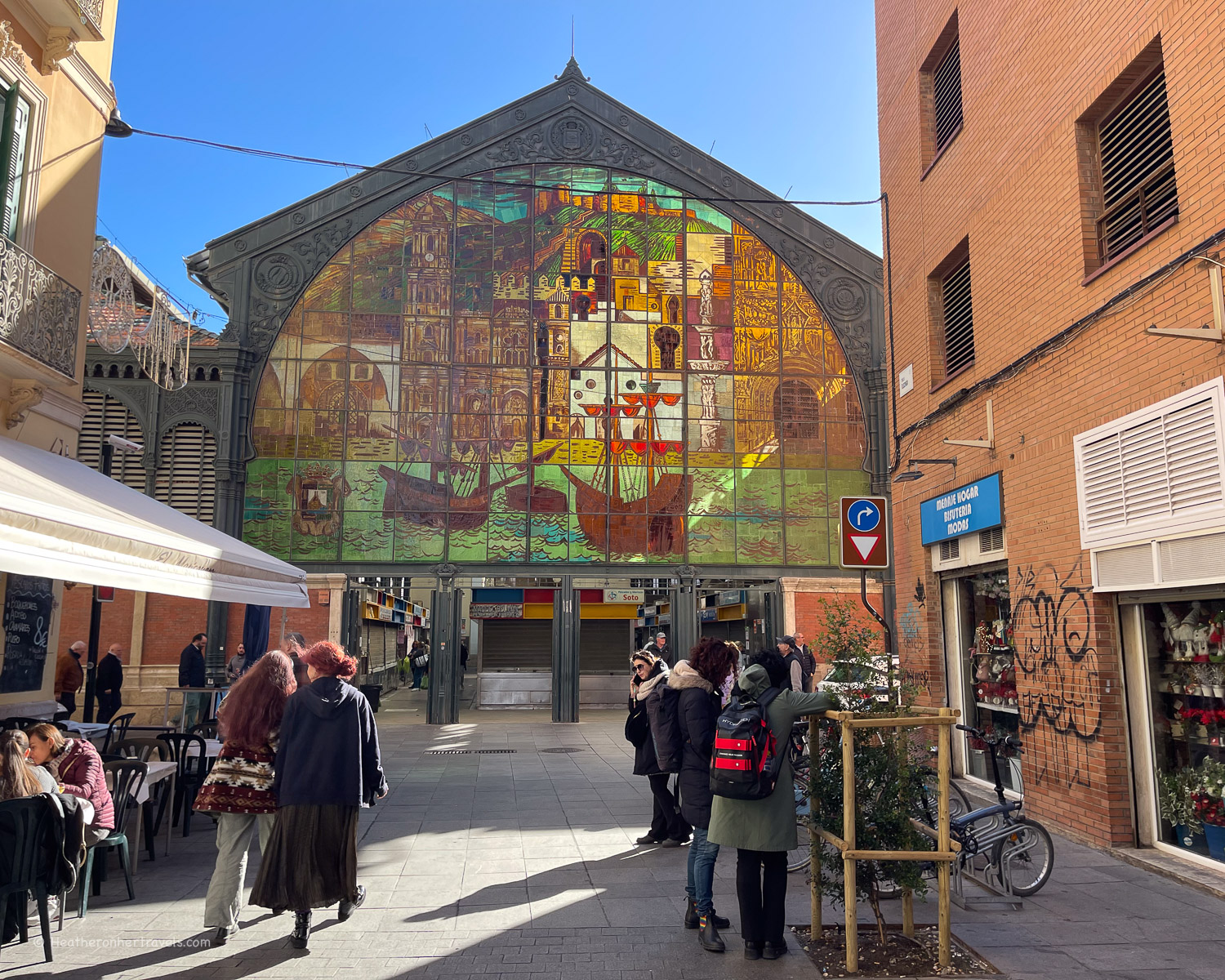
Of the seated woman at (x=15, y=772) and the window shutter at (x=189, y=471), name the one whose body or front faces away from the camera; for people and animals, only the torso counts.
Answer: the seated woman

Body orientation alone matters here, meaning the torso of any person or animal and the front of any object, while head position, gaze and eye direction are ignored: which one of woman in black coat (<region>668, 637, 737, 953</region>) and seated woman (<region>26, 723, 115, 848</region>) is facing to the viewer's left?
the seated woman

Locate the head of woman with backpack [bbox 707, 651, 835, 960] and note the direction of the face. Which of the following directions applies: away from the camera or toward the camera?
away from the camera

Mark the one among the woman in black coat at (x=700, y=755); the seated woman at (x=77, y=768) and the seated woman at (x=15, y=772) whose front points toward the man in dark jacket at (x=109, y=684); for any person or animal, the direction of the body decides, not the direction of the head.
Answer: the seated woman at (x=15, y=772)

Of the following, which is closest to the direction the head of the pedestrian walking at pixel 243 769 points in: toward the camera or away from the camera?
away from the camera

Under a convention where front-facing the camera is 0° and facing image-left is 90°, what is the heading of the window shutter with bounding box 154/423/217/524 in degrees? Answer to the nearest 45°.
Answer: approximately 0°

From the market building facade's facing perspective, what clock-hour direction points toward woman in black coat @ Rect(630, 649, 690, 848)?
The woman in black coat is roughly at 12 o'clock from the market building facade.

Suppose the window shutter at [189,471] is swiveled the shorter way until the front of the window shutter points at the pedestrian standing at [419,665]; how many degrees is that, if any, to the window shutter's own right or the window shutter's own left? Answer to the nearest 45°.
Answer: approximately 135° to the window shutter's own left

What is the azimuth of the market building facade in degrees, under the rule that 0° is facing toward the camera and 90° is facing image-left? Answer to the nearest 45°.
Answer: approximately 0°

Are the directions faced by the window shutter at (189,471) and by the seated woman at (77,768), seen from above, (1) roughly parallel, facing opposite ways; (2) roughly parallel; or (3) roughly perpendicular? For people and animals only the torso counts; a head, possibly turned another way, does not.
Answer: roughly perpendicular

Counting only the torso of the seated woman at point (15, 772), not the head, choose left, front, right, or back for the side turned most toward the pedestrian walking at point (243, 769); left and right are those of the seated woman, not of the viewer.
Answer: right
